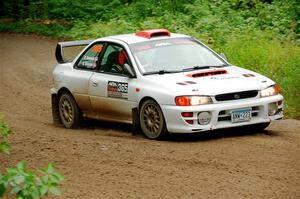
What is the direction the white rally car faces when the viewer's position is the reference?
facing the viewer and to the right of the viewer
